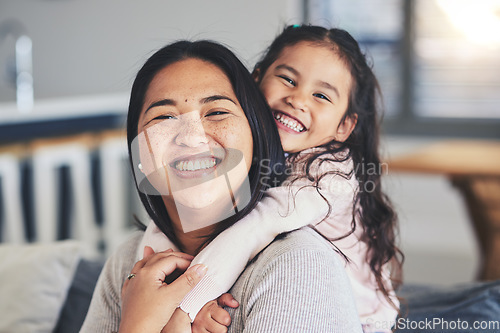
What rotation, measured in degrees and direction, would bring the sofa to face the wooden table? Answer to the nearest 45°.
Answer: approximately 135° to its left

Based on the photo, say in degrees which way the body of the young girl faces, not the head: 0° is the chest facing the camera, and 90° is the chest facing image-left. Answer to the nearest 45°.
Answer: approximately 45°
